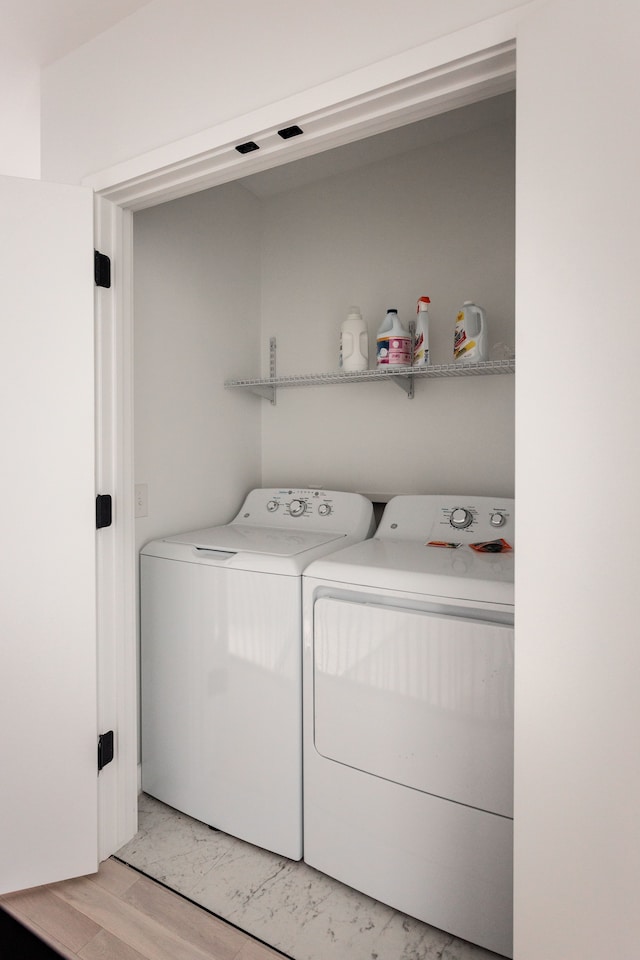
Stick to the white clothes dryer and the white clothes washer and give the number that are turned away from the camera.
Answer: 0

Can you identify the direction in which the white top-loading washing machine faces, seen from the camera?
facing the viewer and to the left of the viewer

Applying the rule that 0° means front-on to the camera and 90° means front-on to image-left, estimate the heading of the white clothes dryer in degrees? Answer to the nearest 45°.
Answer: approximately 45°
